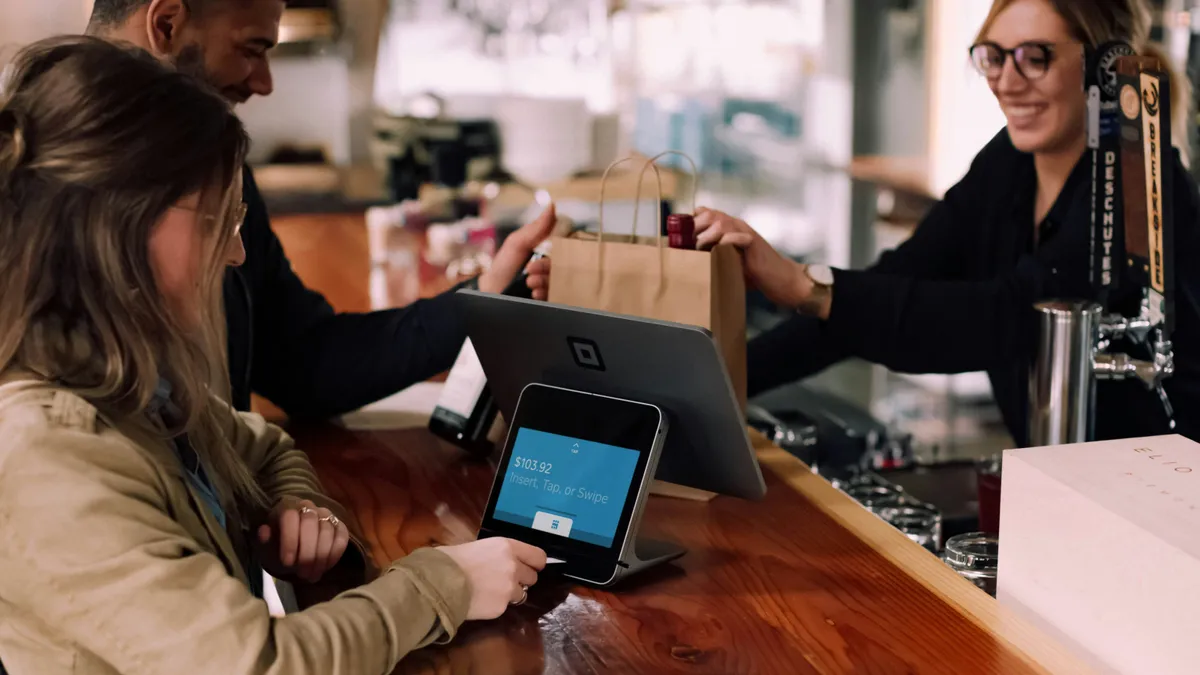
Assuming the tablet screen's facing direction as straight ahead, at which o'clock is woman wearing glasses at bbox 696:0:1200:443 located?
The woman wearing glasses is roughly at 6 o'clock from the tablet screen.

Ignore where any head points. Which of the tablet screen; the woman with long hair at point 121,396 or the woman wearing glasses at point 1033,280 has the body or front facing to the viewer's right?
the woman with long hair

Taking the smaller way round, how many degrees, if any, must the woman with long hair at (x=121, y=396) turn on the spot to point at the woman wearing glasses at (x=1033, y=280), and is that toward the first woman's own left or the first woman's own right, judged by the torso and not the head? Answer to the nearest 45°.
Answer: approximately 45° to the first woman's own left

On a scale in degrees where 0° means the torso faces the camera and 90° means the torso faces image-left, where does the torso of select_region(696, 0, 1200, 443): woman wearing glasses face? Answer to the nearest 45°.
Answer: approximately 45°

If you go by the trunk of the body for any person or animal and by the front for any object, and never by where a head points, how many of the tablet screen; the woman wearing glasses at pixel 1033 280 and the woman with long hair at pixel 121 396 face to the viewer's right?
1

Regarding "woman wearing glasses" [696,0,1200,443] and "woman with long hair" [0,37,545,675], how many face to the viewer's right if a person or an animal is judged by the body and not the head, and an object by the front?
1

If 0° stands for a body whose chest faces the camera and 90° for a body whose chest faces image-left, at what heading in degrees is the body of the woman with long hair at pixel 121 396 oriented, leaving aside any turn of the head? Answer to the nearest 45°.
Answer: approximately 270°

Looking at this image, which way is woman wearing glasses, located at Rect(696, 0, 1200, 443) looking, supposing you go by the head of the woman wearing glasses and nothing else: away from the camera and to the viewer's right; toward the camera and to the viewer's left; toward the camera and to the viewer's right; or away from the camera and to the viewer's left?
toward the camera and to the viewer's left

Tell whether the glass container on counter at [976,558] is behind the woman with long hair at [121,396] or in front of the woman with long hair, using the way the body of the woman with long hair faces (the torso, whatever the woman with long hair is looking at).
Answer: in front

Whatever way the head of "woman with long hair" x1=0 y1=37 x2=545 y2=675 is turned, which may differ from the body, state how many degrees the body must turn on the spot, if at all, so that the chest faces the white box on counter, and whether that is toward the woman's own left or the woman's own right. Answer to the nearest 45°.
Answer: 0° — they already face it

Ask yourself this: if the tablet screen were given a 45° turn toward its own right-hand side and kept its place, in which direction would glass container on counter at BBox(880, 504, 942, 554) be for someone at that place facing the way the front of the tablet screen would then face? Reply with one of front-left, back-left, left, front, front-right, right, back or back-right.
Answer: back-right
